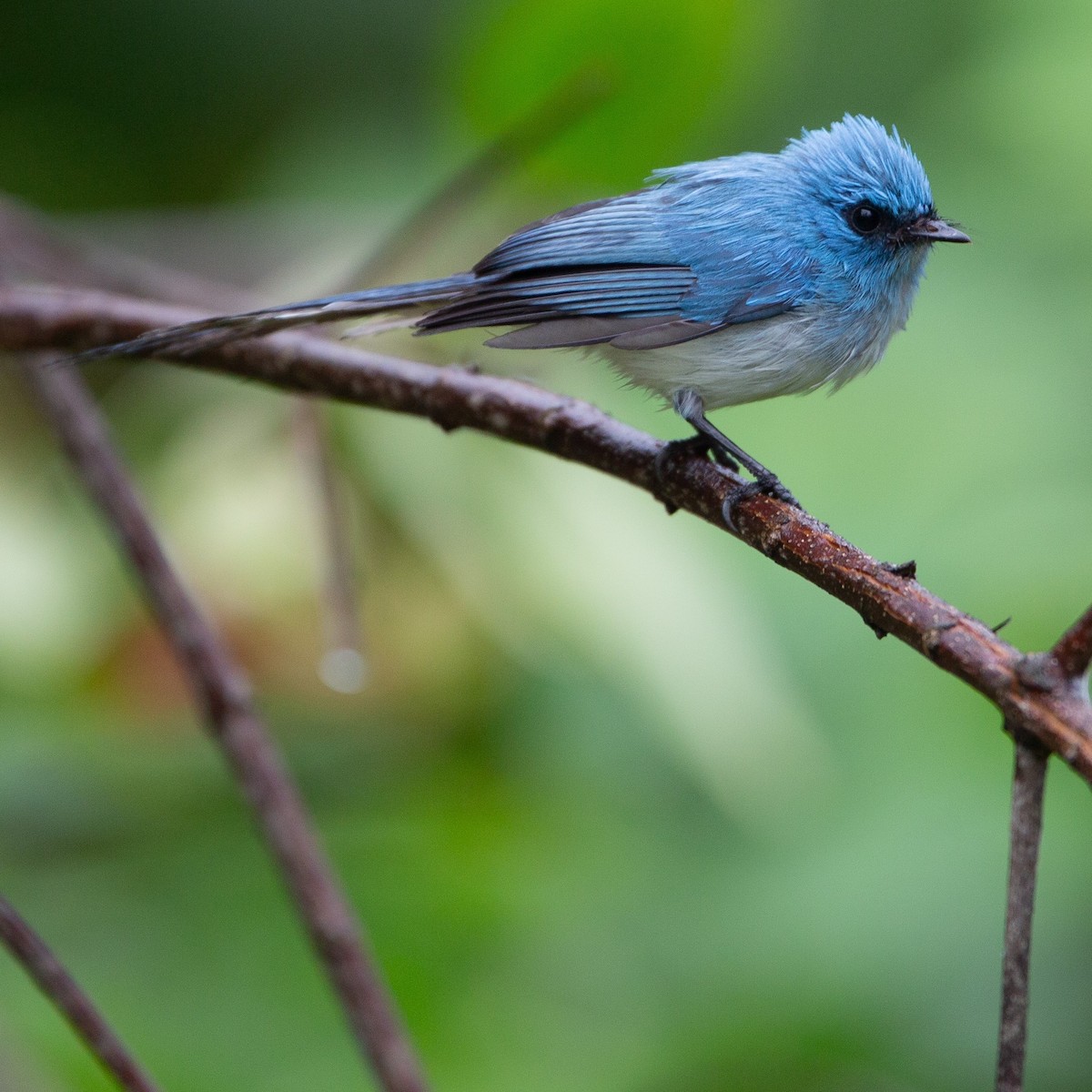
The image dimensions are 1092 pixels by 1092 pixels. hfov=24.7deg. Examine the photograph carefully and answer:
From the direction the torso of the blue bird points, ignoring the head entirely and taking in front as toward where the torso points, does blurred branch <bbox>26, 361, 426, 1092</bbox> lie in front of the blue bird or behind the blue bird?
behind

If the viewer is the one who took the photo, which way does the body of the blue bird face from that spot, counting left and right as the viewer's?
facing to the right of the viewer

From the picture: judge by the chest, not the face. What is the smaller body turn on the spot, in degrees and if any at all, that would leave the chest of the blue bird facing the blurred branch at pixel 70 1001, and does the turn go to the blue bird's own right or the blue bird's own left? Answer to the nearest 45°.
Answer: approximately 135° to the blue bird's own right
